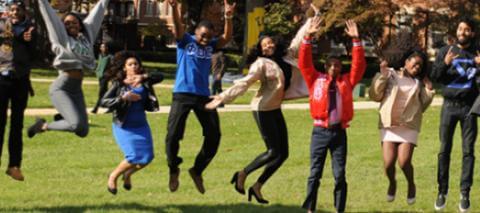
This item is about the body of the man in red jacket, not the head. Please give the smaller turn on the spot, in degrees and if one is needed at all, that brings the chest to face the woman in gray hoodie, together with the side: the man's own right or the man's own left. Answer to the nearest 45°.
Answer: approximately 90° to the man's own right

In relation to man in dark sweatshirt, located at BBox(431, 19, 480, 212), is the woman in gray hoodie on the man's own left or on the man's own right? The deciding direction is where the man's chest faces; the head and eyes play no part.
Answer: on the man's own right

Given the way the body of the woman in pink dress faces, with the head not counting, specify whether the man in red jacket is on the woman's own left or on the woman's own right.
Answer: on the woman's own right

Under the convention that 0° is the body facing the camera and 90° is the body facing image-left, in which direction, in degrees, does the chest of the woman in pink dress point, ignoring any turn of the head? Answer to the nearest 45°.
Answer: approximately 0°
